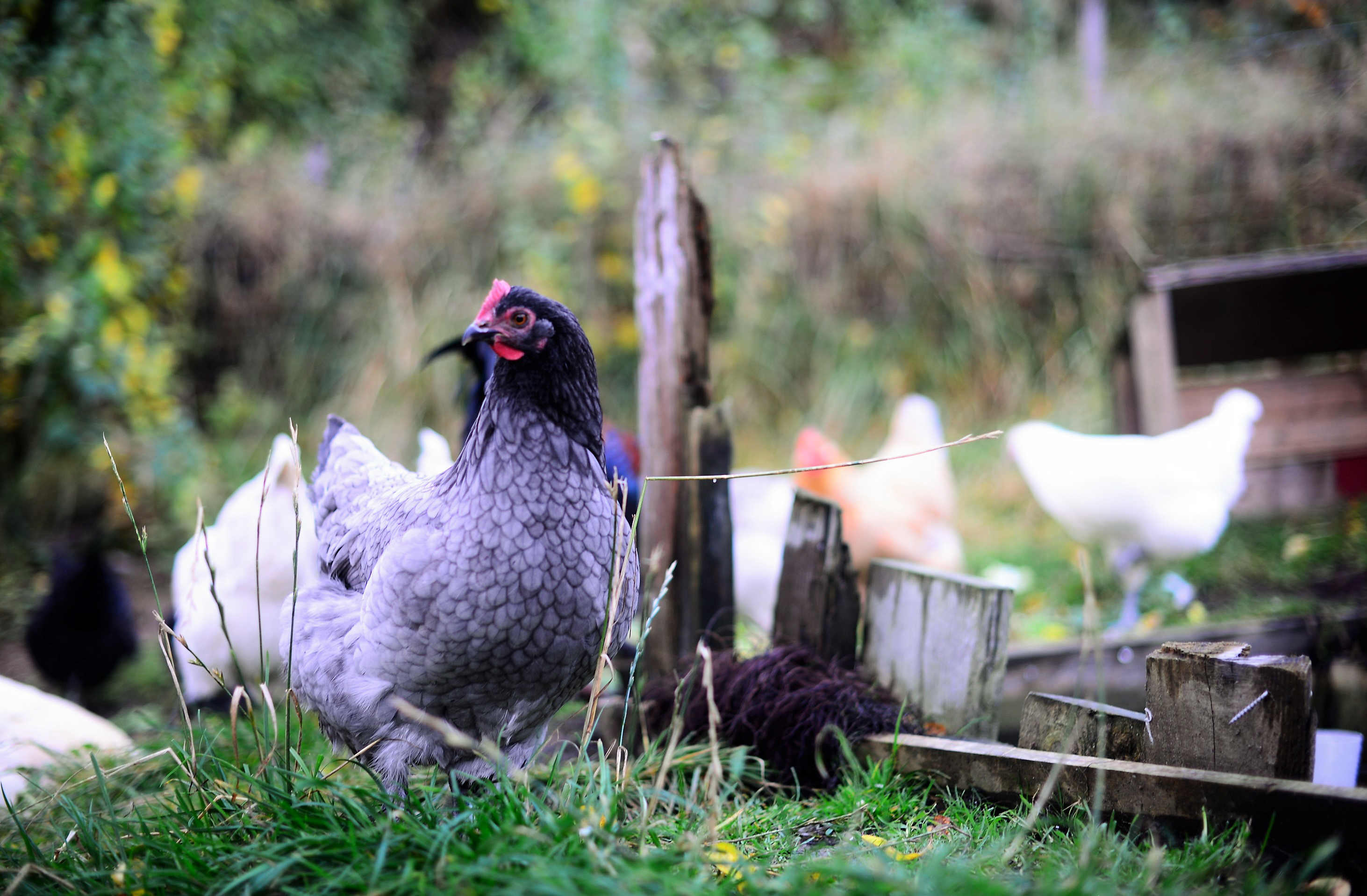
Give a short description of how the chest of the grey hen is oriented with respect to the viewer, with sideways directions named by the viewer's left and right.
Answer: facing the viewer and to the right of the viewer

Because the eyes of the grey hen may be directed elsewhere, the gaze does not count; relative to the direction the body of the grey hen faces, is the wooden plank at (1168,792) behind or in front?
in front

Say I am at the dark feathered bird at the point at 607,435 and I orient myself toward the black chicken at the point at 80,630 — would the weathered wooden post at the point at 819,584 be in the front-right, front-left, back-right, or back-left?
back-left

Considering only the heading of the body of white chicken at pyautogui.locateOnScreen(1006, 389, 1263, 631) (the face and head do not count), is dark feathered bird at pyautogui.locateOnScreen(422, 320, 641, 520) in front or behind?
behind

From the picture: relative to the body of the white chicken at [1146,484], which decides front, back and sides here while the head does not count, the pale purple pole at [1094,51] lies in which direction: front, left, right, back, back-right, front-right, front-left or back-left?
left

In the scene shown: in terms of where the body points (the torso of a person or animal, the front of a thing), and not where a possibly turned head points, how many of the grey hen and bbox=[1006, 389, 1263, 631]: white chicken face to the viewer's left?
0

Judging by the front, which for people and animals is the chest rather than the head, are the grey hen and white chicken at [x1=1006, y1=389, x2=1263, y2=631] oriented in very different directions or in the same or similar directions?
same or similar directions

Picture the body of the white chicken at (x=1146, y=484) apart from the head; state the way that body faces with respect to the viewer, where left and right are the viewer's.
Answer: facing to the right of the viewer

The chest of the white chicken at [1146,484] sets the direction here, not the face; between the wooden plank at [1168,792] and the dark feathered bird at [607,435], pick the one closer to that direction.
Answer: the wooden plank

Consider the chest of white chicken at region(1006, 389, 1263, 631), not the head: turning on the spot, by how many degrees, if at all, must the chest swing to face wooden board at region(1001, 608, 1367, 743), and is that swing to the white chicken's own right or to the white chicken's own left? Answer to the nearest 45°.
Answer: approximately 90° to the white chicken's own right
